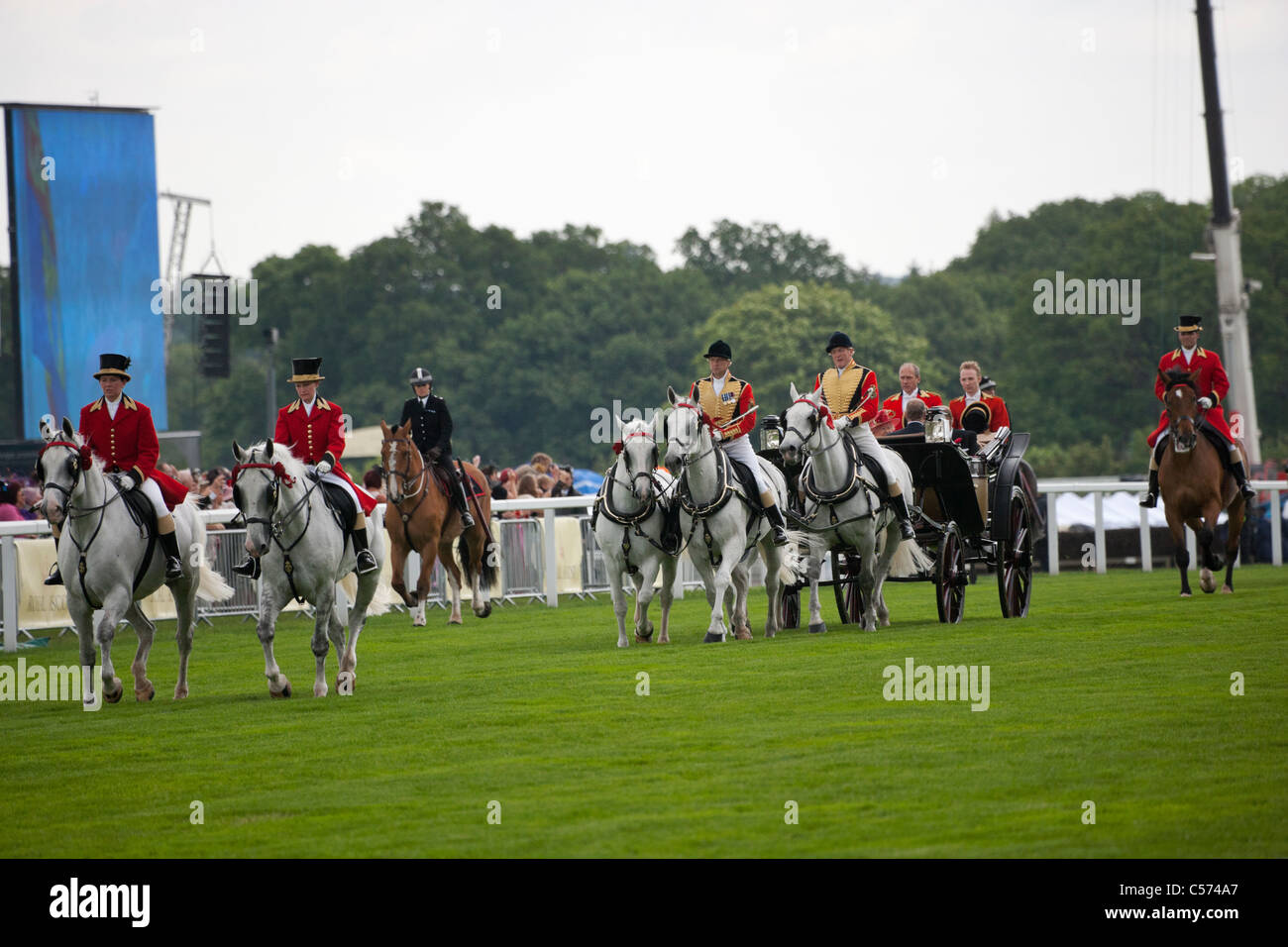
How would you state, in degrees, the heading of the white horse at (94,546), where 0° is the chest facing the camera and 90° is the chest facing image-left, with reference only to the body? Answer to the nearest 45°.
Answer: approximately 45°

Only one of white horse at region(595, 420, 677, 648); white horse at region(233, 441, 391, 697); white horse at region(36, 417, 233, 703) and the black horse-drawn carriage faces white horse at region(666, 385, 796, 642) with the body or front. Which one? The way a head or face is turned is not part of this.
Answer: the black horse-drawn carriage

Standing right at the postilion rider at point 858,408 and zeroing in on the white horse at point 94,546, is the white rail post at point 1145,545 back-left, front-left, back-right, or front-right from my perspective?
back-right

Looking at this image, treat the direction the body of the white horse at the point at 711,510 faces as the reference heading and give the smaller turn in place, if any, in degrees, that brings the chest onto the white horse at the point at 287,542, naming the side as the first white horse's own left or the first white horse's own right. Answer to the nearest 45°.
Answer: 0° — it already faces it

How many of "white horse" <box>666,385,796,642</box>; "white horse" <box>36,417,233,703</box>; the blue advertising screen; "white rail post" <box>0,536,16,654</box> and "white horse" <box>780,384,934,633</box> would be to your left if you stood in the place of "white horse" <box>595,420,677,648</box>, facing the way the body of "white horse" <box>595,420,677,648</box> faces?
2

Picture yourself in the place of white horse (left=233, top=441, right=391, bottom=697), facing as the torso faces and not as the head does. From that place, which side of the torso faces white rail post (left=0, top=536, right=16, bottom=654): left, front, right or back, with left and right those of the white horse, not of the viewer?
right

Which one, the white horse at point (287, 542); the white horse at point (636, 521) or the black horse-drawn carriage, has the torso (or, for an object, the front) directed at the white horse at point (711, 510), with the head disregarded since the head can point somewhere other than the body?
the black horse-drawn carriage

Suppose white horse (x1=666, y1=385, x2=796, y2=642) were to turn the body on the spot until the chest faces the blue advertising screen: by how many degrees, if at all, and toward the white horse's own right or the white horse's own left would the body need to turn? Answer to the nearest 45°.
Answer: approximately 90° to the white horse's own right

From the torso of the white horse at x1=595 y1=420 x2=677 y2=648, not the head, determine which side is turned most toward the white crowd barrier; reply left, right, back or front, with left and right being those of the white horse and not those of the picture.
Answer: back

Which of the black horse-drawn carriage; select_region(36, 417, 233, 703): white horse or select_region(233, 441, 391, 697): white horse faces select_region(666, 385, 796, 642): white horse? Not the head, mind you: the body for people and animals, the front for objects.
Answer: the black horse-drawn carriage

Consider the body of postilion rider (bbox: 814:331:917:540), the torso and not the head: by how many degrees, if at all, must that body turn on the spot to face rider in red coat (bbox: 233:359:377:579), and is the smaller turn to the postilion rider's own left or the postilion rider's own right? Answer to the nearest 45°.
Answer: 0° — they already face them
